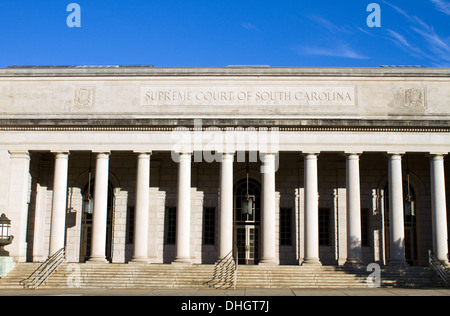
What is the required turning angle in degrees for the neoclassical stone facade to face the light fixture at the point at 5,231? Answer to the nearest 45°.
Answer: approximately 90° to its right

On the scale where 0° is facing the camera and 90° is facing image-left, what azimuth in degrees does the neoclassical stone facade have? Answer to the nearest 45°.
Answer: approximately 0°
